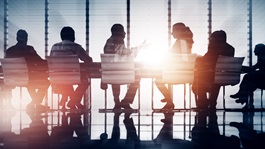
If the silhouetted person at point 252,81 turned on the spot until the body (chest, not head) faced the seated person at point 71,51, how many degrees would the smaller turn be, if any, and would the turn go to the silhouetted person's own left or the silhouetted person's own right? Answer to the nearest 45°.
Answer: approximately 45° to the silhouetted person's own left

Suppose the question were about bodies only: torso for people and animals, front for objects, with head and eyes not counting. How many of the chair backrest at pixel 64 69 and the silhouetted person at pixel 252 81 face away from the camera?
1

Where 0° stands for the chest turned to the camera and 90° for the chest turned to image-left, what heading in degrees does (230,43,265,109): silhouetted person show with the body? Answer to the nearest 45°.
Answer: approximately 90°

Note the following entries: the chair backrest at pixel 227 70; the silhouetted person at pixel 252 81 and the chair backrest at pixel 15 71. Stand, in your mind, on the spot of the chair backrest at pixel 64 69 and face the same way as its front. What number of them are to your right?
2

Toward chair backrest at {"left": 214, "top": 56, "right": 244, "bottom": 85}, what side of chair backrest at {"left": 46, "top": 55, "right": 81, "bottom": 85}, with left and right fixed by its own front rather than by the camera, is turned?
right

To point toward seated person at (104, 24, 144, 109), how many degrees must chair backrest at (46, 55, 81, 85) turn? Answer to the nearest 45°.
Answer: approximately 90° to its right

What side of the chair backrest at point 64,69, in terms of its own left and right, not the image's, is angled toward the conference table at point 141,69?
right

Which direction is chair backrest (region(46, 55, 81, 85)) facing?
away from the camera
